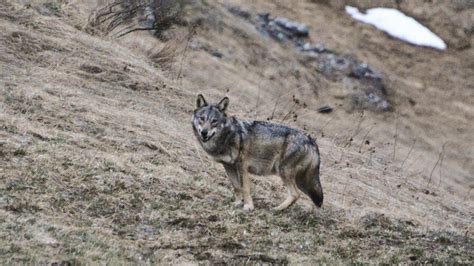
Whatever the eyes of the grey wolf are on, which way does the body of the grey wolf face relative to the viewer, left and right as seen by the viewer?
facing to the left of the viewer

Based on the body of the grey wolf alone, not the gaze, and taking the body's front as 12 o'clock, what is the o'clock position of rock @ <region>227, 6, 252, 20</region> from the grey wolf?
The rock is roughly at 3 o'clock from the grey wolf.

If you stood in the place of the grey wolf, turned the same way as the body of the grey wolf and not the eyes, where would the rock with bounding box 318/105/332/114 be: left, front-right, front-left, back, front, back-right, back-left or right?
right

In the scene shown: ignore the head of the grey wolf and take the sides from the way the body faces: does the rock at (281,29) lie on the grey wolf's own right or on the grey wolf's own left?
on the grey wolf's own right
